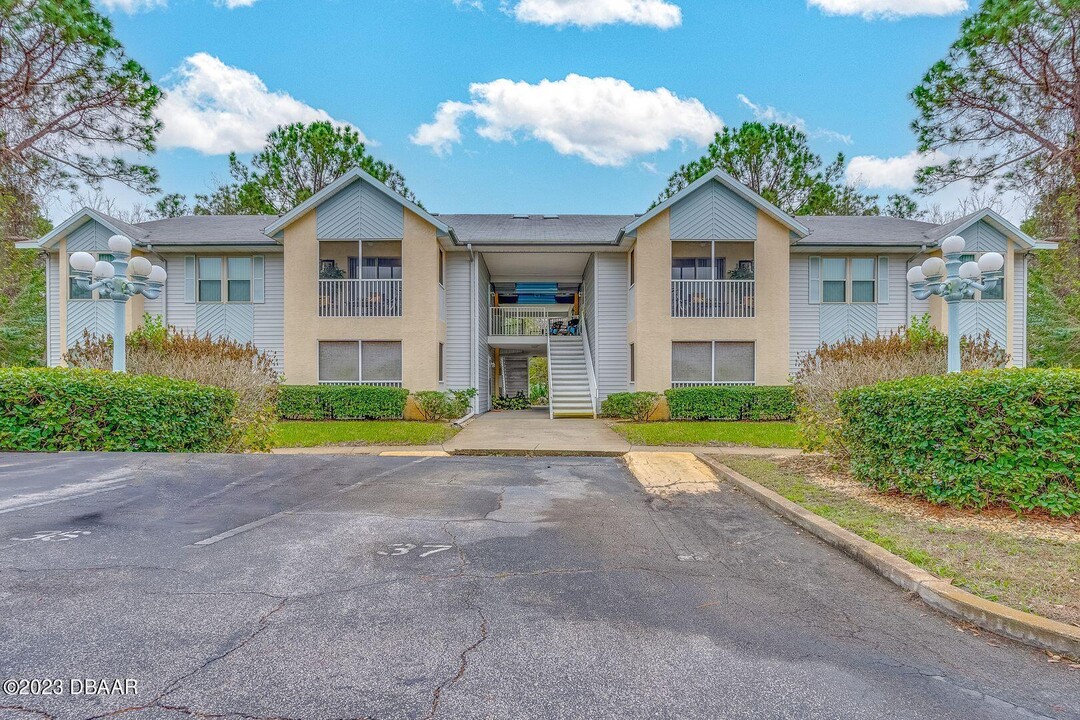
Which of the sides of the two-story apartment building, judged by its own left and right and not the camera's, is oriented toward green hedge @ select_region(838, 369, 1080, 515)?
front

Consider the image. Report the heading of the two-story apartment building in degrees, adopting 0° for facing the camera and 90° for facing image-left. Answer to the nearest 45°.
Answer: approximately 0°

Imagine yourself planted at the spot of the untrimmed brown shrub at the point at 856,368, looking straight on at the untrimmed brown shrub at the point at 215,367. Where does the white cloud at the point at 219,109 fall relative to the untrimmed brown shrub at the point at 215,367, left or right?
right

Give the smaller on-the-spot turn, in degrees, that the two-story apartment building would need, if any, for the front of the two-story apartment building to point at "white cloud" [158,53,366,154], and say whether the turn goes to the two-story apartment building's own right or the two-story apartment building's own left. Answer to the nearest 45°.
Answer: approximately 135° to the two-story apartment building's own right

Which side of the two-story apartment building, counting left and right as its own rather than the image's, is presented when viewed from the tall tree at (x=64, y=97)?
right

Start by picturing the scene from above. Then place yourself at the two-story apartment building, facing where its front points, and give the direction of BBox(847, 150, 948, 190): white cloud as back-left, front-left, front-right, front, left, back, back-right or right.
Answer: back-left

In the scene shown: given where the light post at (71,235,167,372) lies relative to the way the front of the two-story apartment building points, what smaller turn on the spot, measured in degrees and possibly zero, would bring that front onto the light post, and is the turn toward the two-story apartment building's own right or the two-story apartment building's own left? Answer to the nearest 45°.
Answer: approximately 45° to the two-story apartment building's own right

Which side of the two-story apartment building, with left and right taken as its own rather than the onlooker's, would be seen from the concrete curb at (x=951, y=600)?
front

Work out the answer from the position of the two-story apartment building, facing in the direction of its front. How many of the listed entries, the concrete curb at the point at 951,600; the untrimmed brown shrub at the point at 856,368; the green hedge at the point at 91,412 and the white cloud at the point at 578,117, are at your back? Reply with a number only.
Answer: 1

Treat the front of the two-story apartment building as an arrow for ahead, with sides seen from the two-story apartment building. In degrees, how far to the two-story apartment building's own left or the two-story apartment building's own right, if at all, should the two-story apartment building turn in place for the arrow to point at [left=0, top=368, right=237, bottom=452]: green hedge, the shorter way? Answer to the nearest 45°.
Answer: approximately 45° to the two-story apartment building's own right
